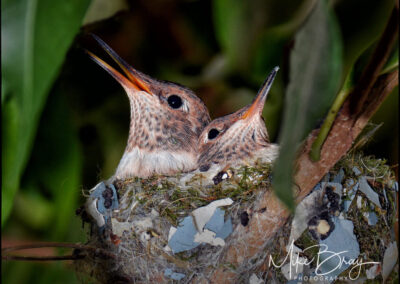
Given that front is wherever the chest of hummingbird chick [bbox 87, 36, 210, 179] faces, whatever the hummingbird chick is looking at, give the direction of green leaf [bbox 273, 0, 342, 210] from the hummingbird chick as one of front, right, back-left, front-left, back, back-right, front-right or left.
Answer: left
